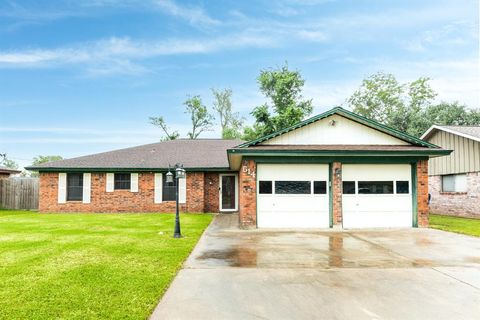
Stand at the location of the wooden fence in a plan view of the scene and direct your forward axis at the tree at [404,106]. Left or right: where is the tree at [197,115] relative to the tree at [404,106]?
left

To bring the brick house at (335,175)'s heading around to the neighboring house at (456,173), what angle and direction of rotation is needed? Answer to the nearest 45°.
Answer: approximately 135° to its left

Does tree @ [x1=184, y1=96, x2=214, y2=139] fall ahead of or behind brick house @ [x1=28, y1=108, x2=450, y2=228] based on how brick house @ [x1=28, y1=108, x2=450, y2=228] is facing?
behind

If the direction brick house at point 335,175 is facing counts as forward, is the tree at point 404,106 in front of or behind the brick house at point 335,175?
behind

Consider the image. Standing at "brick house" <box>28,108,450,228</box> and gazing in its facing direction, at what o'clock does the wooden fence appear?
The wooden fence is roughly at 4 o'clock from the brick house.

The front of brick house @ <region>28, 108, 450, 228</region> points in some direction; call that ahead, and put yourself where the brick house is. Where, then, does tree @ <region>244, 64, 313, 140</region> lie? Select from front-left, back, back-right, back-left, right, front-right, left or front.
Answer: back

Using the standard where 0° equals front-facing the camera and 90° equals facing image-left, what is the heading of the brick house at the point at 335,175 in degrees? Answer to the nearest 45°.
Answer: approximately 0°

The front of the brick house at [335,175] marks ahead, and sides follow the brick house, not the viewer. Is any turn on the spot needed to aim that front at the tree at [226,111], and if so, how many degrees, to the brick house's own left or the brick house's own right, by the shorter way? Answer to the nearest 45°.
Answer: approximately 180°
